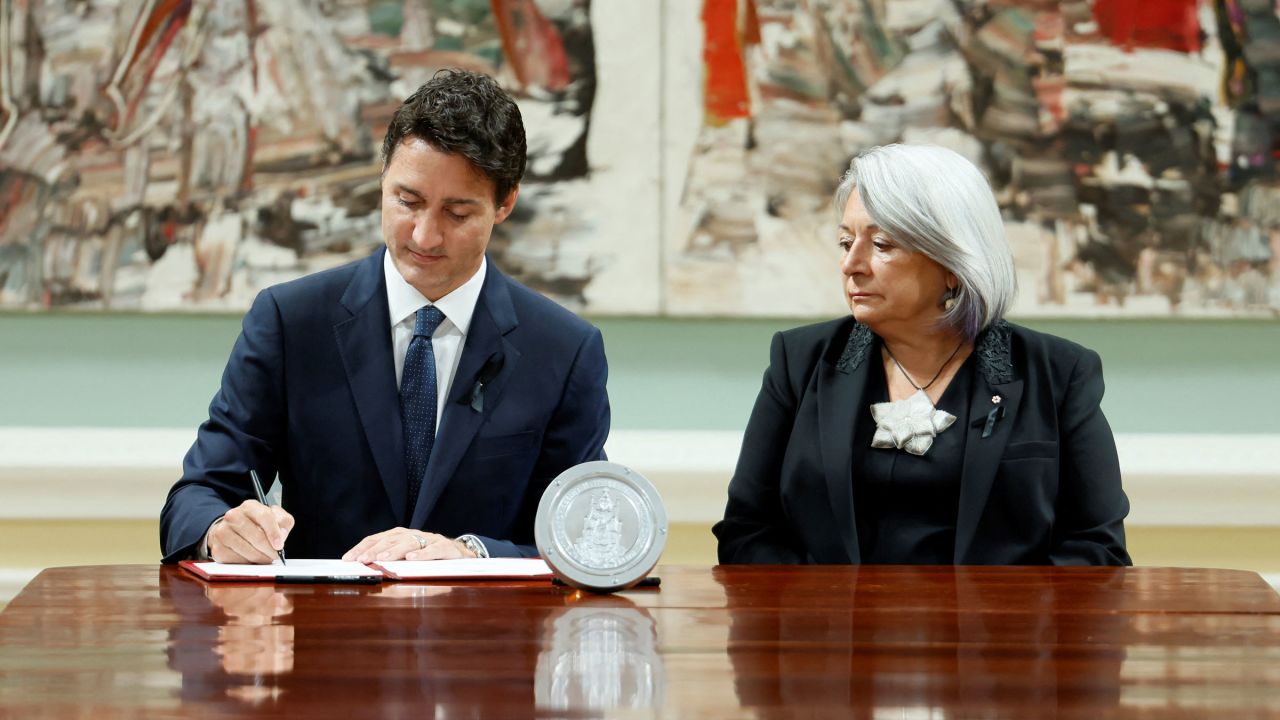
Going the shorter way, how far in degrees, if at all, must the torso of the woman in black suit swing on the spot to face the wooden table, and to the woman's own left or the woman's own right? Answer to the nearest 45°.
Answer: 0° — they already face it

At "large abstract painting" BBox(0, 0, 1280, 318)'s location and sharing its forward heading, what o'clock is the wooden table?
The wooden table is roughly at 12 o'clock from the large abstract painting.

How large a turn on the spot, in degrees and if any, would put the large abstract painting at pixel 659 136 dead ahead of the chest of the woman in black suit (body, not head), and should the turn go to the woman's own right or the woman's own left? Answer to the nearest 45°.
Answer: approximately 135° to the woman's own right

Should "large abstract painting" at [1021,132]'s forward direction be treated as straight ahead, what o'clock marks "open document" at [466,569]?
The open document is roughly at 1 o'clock from the large abstract painting.

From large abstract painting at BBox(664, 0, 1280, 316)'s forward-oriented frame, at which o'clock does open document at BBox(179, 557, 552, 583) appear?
The open document is roughly at 1 o'clock from the large abstract painting.

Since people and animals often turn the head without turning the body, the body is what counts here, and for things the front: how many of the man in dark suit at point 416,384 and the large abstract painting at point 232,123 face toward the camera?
2

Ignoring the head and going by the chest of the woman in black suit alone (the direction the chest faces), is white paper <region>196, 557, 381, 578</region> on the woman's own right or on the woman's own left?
on the woman's own right

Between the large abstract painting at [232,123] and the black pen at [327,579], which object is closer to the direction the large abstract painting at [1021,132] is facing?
the black pen

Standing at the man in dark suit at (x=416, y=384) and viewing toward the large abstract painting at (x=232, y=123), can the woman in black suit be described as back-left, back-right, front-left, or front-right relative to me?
back-right
